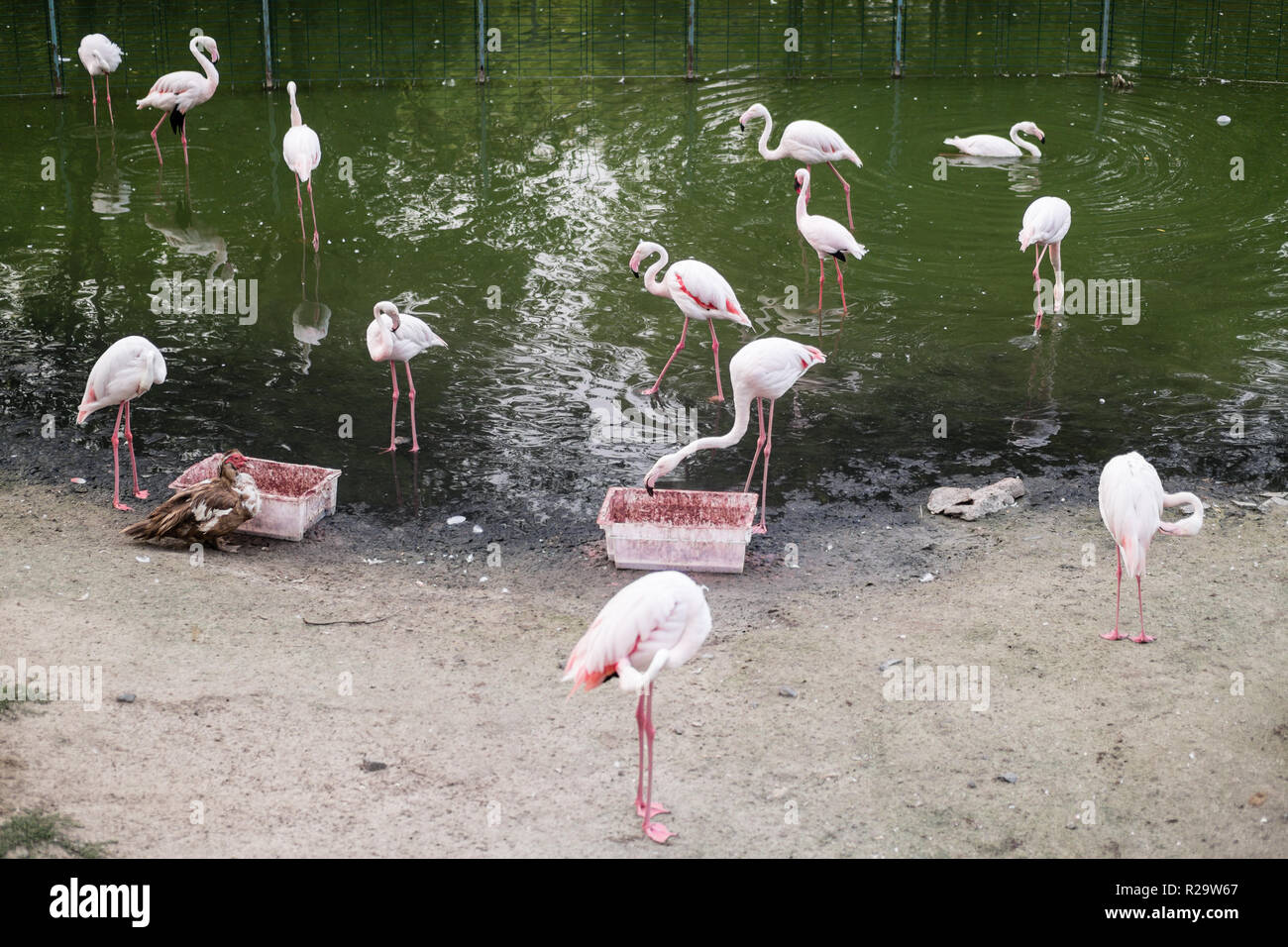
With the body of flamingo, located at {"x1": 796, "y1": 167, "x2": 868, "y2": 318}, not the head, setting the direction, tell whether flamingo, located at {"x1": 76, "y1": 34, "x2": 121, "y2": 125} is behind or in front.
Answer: in front

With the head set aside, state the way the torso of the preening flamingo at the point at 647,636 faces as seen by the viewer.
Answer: to the viewer's right

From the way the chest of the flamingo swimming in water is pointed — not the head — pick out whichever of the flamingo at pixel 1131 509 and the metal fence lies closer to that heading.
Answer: the flamingo

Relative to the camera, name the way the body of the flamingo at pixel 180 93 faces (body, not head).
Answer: to the viewer's right

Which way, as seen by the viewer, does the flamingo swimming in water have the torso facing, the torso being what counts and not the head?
to the viewer's right

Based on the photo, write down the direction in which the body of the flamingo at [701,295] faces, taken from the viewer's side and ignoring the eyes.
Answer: to the viewer's left

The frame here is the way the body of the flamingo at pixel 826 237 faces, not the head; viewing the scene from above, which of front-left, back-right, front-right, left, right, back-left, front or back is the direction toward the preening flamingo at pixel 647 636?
left

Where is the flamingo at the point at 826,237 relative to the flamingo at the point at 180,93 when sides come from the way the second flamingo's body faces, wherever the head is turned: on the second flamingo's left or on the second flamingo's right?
on the second flamingo's right

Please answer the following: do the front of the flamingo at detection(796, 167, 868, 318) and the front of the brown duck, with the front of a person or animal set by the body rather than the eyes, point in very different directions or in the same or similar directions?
very different directions

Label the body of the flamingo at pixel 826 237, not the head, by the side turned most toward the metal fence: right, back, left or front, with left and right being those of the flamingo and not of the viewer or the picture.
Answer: right

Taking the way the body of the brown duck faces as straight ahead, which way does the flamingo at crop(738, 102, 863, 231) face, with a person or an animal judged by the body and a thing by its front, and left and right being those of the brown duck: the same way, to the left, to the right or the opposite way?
the opposite way

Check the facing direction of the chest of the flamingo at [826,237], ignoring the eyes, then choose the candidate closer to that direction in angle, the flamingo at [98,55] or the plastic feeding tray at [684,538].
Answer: the flamingo

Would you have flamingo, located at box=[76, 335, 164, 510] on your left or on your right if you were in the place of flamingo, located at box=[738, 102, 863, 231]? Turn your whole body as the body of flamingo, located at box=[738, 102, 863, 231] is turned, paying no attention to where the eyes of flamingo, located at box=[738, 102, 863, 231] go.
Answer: on your left

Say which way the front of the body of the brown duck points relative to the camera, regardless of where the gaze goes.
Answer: to the viewer's right
